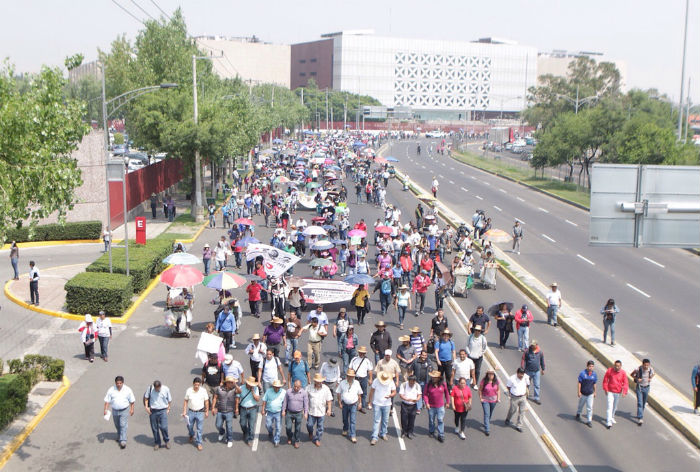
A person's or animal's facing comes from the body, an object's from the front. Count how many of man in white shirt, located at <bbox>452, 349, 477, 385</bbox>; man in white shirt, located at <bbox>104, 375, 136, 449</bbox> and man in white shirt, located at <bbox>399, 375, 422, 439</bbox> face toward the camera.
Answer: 3

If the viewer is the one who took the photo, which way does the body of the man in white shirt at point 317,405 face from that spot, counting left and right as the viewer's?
facing the viewer

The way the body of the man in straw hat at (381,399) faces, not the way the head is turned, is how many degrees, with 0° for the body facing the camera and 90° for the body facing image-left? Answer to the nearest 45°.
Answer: approximately 0°

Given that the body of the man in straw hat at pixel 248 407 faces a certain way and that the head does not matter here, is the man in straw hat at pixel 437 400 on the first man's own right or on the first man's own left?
on the first man's own left

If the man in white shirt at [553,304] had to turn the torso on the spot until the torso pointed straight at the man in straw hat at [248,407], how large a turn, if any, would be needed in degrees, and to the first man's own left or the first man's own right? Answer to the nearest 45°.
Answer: approximately 45° to the first man's own right

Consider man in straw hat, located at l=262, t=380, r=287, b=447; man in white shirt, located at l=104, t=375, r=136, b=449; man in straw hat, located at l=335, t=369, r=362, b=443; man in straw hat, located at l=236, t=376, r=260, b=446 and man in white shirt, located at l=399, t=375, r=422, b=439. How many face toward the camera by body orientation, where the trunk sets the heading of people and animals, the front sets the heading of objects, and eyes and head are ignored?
5

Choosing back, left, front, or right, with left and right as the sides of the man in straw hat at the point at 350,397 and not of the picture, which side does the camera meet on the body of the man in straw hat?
front

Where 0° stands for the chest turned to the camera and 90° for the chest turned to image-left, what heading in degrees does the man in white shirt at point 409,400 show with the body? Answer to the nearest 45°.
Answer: approximately 0°

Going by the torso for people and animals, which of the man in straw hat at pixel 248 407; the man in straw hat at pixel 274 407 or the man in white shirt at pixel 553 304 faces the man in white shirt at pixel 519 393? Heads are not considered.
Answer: the man in white shirt at pixel 553 304

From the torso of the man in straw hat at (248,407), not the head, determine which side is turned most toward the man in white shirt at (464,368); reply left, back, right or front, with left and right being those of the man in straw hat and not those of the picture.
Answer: left

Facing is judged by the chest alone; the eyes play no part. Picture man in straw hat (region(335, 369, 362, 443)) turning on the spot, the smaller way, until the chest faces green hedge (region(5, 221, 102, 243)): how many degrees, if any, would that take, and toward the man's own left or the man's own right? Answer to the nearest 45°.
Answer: approximately 135° to the man's own right

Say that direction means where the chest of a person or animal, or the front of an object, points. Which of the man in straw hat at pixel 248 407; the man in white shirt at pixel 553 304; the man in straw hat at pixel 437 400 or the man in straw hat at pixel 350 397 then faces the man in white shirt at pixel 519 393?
the man in white shirt at pixel 553 304

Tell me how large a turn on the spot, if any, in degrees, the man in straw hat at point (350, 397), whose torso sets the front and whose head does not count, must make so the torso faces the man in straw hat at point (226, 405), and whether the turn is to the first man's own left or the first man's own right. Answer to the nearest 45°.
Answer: approximately 90° to the first man's own right

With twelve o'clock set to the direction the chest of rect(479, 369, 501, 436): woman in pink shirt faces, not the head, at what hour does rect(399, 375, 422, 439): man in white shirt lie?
The man in white shirt is roughly at 2 o'clock from the woman in pink shirt.

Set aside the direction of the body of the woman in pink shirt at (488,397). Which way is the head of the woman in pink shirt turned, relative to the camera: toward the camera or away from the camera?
toward the camera

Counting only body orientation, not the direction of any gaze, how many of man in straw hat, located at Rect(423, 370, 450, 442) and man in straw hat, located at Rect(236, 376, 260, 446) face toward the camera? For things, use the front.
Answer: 2

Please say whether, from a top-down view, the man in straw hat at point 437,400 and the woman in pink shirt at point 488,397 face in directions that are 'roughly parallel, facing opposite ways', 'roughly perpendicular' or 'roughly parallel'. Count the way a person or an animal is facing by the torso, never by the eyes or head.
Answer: roughly parallel

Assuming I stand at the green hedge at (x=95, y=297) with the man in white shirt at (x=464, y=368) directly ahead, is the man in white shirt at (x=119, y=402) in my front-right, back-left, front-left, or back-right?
front-right
